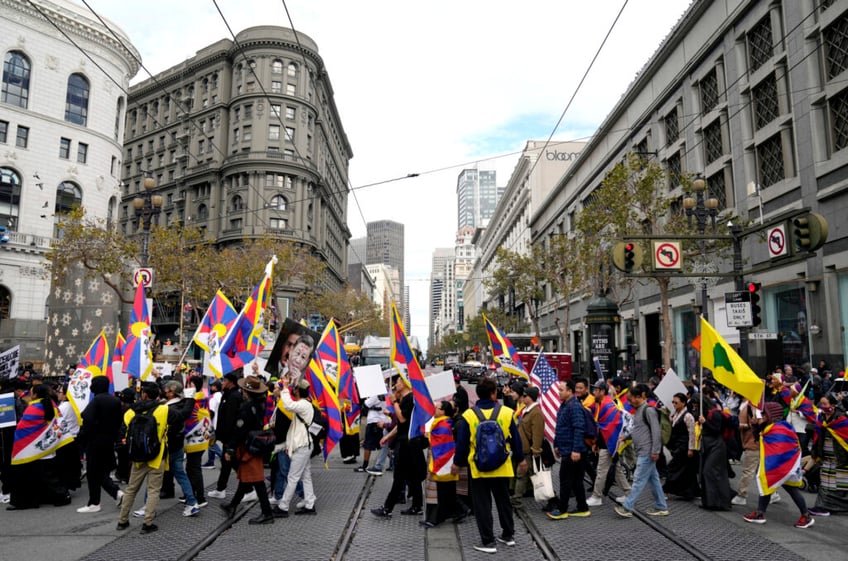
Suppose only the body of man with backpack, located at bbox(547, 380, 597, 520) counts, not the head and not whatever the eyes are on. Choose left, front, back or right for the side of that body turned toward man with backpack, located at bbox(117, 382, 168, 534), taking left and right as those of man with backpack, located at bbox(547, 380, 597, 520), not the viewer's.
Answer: front

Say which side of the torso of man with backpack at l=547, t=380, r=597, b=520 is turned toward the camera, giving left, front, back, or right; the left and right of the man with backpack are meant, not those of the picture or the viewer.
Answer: left

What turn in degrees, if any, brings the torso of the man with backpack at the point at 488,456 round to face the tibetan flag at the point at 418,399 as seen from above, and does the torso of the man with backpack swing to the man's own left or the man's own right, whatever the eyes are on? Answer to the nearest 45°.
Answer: approximately 45° to the man's own left

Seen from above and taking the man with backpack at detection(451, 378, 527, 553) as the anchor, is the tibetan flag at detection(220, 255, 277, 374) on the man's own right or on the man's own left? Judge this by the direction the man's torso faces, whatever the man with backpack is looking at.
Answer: on the man's own left

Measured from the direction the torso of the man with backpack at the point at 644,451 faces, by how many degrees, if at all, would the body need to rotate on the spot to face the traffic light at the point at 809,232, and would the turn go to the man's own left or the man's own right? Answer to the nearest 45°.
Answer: approximately 135° to the man's own right

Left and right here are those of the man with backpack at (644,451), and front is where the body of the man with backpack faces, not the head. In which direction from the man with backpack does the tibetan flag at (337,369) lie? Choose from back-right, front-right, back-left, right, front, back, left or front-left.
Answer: front

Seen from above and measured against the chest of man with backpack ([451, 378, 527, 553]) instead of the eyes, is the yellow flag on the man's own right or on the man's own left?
on the man's own right

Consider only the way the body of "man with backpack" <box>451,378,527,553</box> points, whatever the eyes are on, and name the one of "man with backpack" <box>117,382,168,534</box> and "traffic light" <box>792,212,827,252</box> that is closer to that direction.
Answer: the traffic light

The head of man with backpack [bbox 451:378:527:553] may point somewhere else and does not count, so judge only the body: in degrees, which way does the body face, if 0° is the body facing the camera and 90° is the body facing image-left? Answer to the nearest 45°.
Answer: approximately 180°

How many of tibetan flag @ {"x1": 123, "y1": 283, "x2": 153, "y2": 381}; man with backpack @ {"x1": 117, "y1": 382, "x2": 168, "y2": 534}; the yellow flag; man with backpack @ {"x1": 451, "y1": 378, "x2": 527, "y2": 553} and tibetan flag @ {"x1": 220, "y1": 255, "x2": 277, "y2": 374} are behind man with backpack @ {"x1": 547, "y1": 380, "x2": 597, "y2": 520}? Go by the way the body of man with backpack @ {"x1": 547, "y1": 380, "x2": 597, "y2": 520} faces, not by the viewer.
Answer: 1
